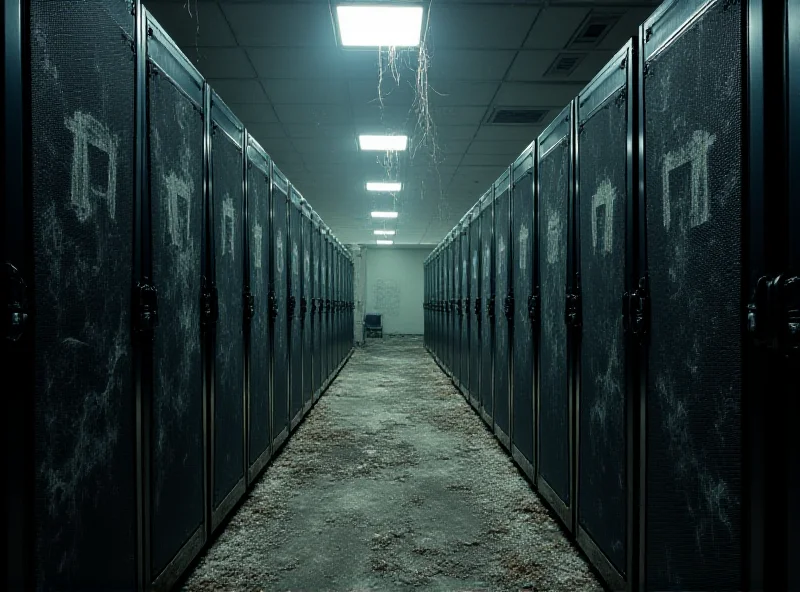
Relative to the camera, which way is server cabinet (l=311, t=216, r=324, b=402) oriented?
to the viewer's right

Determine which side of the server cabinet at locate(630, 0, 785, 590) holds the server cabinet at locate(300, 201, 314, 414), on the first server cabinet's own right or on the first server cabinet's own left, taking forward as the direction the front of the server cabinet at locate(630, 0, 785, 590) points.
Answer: on the first server cabinet's own right

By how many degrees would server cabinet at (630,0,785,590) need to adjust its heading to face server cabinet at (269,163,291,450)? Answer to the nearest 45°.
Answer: approximately 90° to its right

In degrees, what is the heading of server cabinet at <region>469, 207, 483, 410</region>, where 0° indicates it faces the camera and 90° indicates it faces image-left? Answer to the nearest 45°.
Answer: approximately 90°

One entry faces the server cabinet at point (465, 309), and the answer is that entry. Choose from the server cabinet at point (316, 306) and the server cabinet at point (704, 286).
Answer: the server cabinet at point (316, 306)

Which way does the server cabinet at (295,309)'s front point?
to the viewer's right

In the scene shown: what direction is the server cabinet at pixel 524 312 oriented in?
to the viewer's left

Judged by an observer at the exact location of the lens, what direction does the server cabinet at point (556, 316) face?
facing to the left of the viewer

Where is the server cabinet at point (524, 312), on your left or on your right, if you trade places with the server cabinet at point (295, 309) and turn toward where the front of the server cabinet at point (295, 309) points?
on your right

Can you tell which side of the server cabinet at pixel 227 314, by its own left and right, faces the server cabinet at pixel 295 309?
left

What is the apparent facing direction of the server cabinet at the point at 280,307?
to the viewer's right

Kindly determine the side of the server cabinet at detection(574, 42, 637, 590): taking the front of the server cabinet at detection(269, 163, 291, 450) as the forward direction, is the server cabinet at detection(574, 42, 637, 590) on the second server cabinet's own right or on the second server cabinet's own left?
on the second server cabinet's own right

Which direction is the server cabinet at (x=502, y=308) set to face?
to the viewer's left

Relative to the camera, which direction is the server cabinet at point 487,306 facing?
to the viewer's left

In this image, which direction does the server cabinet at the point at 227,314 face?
to the viewer's right

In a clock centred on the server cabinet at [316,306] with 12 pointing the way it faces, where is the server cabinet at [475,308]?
the server cabinet at [475,308] is roughly at 1 o'clock from the server cabinet at [316,306].

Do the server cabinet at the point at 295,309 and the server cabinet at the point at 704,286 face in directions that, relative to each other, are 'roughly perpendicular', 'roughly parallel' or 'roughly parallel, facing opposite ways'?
roughly parallel, facing opposite ways
